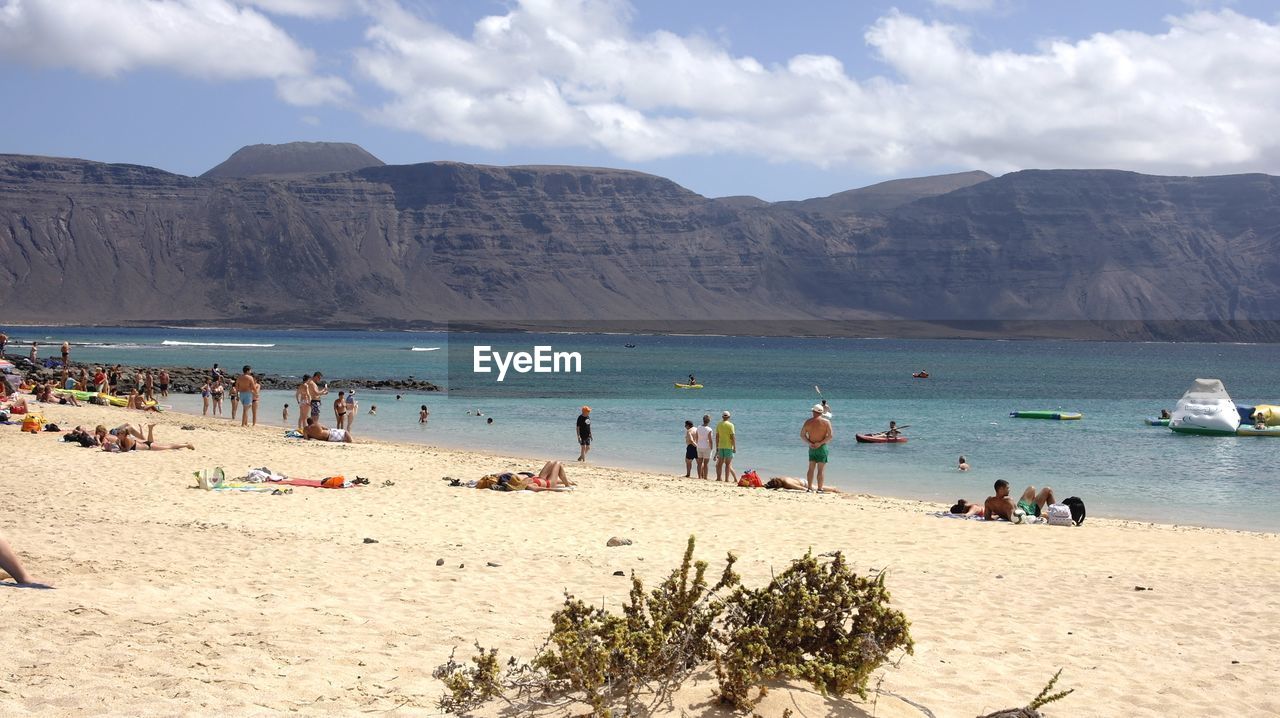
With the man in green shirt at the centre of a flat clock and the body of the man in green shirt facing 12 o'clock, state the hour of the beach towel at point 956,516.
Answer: The beach towel is roughly at 5 o'clock from the man in green shirt.

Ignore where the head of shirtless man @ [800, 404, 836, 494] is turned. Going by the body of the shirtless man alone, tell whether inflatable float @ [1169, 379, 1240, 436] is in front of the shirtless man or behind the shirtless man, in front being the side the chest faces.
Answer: in front

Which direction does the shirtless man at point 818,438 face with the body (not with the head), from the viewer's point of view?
away from the camera

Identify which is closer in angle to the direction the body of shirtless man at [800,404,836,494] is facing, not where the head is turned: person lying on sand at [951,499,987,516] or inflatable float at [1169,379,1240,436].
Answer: the inflatable float

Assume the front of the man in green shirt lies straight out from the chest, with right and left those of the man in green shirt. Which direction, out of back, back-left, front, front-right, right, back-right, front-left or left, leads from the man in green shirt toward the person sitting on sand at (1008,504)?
back-right
